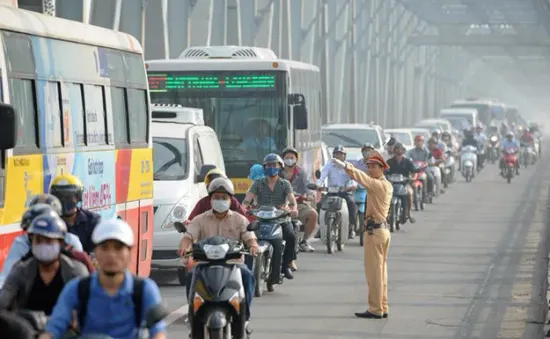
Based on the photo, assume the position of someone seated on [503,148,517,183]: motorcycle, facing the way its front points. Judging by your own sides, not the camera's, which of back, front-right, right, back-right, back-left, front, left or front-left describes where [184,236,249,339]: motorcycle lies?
front

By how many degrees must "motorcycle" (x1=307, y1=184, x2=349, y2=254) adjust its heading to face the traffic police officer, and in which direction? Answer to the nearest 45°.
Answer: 0° — it already faces them

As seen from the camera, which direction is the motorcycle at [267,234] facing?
toward the camera

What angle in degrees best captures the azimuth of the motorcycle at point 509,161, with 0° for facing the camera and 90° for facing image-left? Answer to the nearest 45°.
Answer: approximately 0°

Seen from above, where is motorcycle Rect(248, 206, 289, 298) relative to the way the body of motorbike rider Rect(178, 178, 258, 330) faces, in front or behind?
behind

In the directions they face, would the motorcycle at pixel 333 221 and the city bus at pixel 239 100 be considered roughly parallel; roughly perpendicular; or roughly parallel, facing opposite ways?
roughly parallel

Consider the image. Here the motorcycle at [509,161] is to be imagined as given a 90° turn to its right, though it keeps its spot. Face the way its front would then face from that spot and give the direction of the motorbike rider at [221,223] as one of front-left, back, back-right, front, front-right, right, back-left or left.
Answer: left

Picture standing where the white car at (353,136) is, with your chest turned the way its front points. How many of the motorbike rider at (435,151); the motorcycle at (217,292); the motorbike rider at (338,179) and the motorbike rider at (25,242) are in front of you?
3

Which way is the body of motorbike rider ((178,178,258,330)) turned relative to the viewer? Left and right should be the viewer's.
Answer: facing the viewer

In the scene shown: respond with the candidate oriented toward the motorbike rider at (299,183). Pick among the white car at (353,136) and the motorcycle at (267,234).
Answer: the white car

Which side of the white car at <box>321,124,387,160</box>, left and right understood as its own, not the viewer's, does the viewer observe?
front

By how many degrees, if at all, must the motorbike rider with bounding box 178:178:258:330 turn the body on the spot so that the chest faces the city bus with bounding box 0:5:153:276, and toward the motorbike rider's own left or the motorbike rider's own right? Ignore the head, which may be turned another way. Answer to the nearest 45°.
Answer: approximately 135° to the motorbike rider's own right
